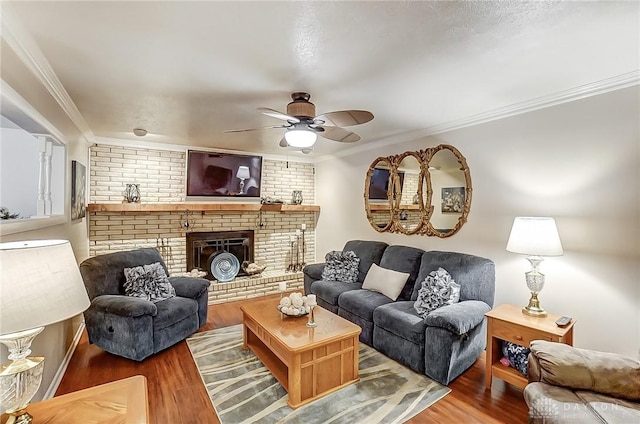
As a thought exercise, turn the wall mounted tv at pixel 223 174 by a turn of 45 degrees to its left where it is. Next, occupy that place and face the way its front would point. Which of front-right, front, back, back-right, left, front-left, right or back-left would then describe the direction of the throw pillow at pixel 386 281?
front

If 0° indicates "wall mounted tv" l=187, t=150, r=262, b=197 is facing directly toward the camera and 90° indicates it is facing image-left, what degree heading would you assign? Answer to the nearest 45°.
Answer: approximately 0°

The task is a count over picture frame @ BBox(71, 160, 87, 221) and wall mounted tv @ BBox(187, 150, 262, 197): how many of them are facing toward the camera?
1

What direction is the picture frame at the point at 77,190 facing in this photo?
to the viewer's right

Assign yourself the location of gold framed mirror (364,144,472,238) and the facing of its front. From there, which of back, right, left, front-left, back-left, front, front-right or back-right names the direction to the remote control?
left

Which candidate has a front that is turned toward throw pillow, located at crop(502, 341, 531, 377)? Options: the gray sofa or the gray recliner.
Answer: the gray recliner

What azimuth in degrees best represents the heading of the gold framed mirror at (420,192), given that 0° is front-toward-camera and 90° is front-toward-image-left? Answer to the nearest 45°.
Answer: approximately 45°

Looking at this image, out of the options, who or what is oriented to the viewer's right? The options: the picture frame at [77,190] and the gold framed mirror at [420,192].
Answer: the picture frame

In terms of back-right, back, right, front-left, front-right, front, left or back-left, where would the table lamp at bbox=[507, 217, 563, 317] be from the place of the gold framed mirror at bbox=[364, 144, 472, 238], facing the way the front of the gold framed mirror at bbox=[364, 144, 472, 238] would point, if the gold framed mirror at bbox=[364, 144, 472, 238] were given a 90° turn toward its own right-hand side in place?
back

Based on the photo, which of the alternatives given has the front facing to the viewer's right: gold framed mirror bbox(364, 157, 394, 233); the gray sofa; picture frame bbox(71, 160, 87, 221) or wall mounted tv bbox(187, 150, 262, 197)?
the picture frame

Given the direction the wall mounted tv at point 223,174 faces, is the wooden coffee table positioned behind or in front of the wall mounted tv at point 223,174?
in front

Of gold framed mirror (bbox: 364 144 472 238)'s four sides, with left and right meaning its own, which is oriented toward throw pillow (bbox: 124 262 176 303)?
front

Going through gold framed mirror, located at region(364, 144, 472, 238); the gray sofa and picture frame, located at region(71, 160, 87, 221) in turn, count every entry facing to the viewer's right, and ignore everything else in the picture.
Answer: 1

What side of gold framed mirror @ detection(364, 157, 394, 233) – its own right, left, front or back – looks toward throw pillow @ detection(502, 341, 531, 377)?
left
